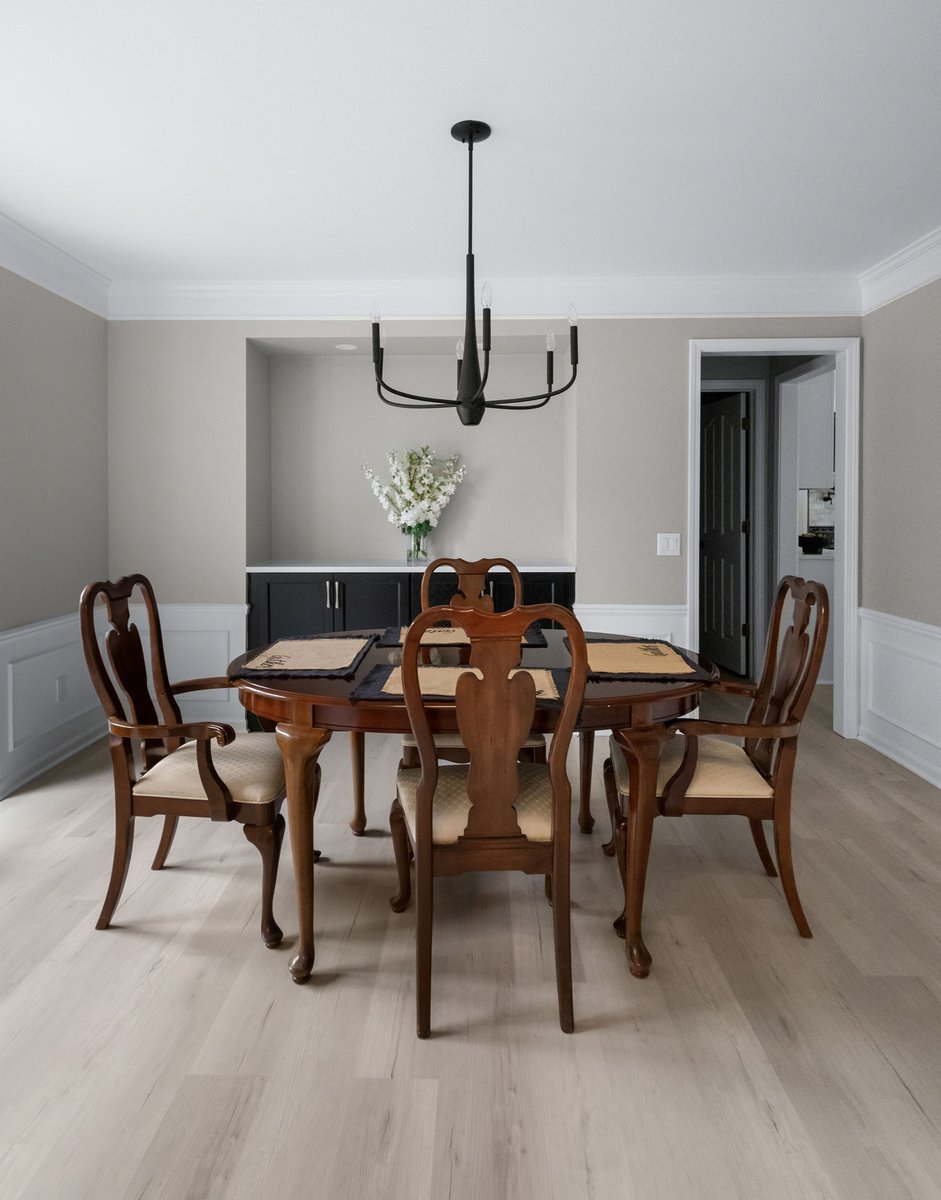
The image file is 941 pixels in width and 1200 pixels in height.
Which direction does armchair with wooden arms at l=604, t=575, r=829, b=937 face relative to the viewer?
to the viewer's left

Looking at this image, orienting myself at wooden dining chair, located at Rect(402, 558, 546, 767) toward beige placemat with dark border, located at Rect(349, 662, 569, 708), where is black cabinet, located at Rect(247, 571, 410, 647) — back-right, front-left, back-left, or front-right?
back-right

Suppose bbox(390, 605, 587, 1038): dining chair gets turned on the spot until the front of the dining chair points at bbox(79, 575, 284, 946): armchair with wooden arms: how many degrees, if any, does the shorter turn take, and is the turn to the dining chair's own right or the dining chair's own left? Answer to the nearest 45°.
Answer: approximately 45° to the dining chair's own left

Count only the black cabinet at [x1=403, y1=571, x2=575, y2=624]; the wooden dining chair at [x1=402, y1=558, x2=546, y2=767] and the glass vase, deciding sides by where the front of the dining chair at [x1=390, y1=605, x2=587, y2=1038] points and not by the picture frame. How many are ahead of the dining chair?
3

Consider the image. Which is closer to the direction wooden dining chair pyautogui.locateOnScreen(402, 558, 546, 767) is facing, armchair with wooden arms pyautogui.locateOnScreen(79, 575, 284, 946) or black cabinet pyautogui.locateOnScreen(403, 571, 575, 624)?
the armchair with wooden arms

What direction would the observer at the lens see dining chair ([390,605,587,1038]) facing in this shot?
facing away from the viewer

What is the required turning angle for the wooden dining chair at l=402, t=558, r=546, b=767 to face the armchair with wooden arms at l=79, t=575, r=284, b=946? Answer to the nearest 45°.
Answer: approximately 45° to its right

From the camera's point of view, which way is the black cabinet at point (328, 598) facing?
toward the camera

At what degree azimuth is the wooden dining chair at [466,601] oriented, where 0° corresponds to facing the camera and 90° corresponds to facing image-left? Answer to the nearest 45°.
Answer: approximately 0°

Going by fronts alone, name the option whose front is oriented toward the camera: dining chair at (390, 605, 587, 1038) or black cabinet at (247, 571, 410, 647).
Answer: the black cabinet

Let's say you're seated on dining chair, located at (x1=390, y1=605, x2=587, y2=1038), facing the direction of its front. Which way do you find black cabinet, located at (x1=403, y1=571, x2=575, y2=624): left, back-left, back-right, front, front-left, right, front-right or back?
front

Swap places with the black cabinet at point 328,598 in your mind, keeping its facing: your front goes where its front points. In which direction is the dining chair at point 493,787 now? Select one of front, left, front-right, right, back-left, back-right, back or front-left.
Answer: front

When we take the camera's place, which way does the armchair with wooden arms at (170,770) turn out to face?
facing the viewer and to the right of the viewer
